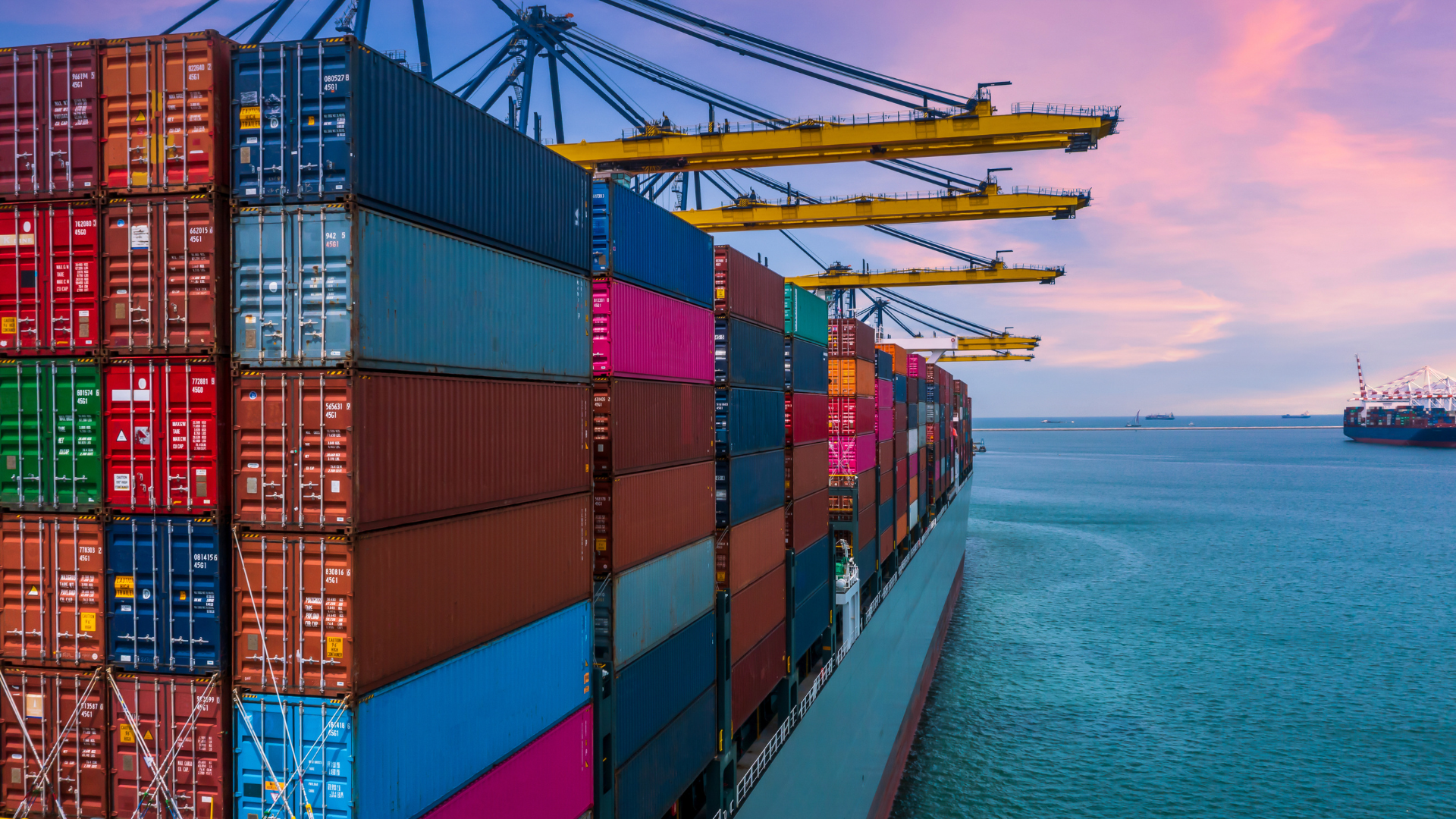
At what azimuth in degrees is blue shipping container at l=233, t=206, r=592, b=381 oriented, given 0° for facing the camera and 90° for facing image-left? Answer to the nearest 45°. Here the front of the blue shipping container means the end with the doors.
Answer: approximately 45°

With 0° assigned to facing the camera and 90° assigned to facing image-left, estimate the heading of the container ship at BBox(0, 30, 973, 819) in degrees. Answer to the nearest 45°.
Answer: approximately 225°

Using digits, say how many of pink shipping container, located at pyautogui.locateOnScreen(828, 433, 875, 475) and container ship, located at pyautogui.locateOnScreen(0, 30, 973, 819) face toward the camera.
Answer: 1

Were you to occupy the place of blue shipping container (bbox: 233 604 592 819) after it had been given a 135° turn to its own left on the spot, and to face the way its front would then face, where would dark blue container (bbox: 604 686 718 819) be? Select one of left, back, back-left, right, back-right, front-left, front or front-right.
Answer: front-left
